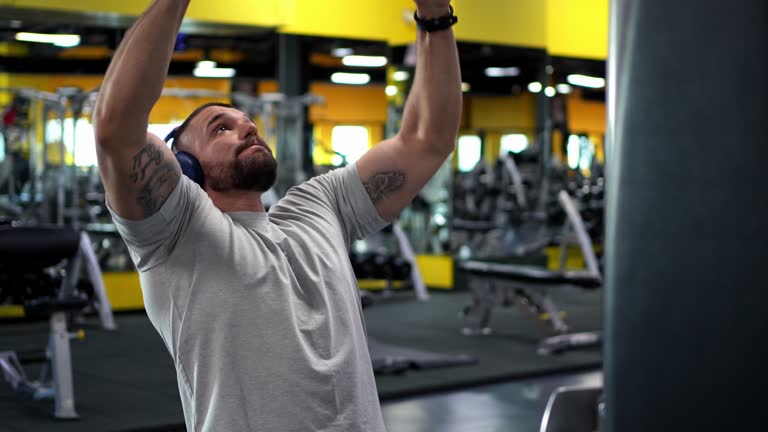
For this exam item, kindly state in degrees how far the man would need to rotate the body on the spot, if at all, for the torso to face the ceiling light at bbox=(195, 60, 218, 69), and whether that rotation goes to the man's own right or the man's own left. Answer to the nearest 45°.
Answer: approximately 135° to the man's own left

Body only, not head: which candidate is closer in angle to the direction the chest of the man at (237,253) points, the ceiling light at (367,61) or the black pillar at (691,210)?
the black pillar

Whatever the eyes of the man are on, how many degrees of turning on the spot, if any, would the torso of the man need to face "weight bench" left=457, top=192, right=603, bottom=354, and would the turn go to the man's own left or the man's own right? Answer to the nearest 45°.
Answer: approximately 135° to the man's own left

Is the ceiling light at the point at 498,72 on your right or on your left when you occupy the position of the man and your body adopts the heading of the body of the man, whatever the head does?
on your left

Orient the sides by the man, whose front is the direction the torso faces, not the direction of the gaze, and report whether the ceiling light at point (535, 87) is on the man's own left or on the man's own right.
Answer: on the man's own left

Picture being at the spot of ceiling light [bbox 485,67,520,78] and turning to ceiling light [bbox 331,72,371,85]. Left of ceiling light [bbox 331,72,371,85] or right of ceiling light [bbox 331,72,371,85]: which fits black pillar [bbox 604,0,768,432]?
left

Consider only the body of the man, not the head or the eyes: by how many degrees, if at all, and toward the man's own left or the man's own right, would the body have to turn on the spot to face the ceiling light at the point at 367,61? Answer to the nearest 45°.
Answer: approximately 135° to the man's own left

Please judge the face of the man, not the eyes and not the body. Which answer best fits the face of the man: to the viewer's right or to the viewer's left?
to the viewer's right

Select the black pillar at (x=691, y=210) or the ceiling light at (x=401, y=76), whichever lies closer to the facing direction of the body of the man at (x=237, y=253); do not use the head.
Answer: the black pillar

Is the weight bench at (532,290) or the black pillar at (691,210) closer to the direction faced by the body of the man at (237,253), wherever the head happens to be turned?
the black pillar

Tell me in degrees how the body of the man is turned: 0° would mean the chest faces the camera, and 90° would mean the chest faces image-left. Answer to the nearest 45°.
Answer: approximately 315°

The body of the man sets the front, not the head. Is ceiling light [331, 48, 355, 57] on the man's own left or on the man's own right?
on the man's own left
